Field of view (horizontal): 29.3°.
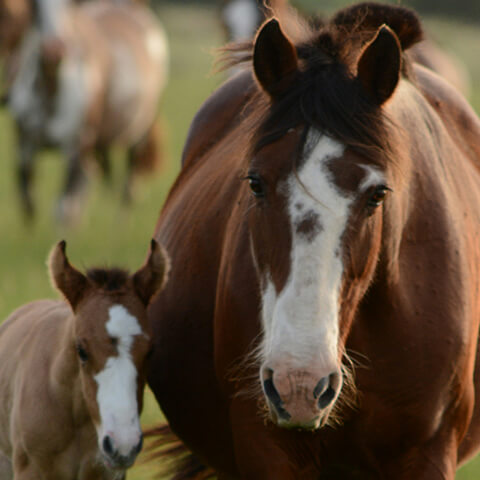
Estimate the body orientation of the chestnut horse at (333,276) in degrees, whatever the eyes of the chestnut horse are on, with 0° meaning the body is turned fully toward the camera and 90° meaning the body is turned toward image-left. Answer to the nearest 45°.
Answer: approximately 0°

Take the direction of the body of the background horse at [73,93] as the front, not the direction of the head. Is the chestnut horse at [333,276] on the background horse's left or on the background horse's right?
on the background horse's left

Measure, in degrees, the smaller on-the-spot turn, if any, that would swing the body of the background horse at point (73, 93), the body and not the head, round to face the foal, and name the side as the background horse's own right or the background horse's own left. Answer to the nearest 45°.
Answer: approximately 45° to the background horse's own left

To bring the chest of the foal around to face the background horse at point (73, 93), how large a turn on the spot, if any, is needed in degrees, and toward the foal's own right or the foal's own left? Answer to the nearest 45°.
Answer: approximately 135° to the foal's own left

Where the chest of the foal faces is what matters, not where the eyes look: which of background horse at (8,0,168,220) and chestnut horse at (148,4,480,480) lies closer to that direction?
the chestnut horse

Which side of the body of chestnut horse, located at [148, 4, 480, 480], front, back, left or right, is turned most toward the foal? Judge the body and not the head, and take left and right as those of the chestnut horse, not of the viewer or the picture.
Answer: right
